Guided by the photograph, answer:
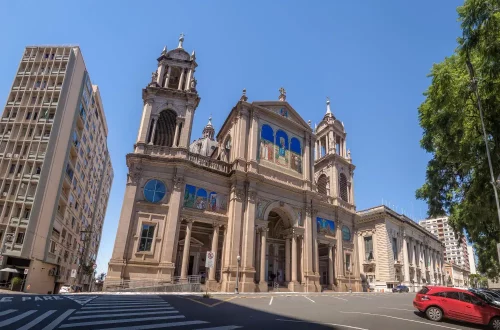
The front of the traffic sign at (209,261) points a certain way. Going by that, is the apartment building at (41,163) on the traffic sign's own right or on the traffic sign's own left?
on the traffic sign's own right

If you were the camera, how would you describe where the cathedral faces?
facing the viewer and to the right of the viewer

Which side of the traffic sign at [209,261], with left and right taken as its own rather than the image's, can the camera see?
front

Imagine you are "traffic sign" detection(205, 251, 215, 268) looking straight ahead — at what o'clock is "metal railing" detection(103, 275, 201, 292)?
The metal railing is roughly at 4 o'clock from the traffic sign.

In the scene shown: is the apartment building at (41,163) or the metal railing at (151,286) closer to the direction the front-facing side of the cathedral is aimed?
the metal railing

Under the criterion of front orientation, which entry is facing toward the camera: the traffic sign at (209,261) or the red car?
the traffic sign

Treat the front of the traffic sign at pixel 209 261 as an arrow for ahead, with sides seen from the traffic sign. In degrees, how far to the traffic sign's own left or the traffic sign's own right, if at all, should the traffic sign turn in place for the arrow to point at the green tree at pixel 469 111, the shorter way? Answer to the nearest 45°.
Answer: approximately 45° to the traffic sign's own left

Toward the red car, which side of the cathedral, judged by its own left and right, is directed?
front

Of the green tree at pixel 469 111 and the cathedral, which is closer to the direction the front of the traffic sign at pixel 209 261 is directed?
the green tree

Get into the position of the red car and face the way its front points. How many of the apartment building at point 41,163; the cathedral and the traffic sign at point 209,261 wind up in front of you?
0

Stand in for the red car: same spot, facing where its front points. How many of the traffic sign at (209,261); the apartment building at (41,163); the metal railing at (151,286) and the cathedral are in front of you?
0

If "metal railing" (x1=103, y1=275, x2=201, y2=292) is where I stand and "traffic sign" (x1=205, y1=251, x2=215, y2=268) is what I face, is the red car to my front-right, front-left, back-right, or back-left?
front-right
